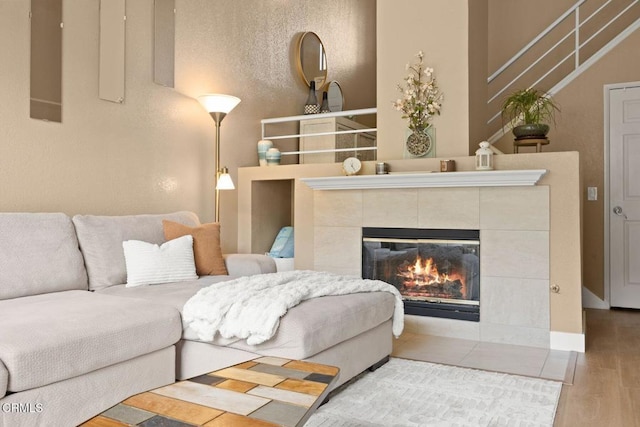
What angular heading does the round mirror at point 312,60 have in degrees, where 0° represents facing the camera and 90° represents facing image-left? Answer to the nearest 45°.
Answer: approximately 315°

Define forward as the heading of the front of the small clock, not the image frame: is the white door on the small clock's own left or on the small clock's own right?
on the small clock's own left

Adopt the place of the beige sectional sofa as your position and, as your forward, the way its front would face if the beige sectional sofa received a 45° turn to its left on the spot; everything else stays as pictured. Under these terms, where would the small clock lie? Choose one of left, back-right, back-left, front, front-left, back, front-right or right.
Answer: front-left

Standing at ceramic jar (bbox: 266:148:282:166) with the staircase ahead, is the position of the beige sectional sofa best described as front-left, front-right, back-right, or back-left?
back-right

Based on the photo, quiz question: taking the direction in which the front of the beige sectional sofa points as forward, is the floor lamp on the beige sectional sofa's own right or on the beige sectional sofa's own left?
on the beige sectional sofa's own left

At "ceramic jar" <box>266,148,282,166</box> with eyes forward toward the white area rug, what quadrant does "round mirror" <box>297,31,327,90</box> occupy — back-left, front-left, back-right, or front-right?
back-left

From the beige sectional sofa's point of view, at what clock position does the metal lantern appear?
The metal lantern is roughly at 10 o'clock from the beige sectional sofa.
